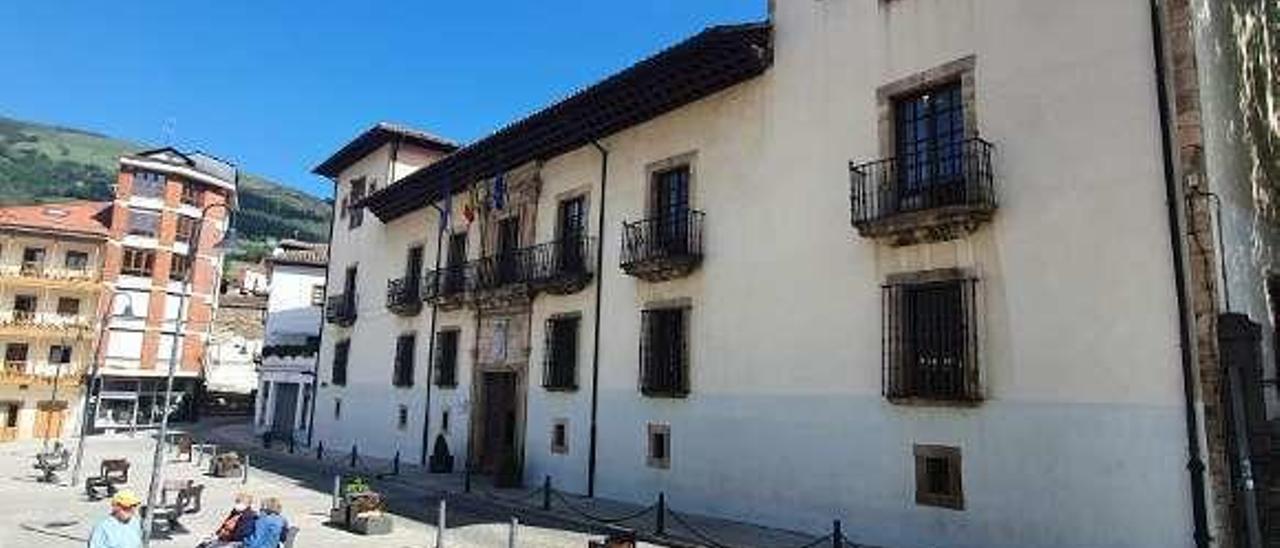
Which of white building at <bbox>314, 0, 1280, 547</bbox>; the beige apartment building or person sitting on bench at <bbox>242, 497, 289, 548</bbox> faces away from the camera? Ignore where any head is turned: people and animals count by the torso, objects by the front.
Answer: the person sitting on bench

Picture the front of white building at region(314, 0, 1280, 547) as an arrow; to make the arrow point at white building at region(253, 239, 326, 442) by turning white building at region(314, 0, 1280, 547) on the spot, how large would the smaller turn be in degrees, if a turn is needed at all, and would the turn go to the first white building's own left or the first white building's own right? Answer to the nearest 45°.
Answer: approximately 90° to the first white building's own right

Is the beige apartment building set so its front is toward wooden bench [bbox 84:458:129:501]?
yes

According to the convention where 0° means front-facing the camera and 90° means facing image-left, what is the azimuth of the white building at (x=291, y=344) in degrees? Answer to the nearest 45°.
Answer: approximately 0°

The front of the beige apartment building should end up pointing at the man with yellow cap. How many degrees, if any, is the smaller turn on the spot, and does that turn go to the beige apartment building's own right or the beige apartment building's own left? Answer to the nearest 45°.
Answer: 0° — it already faces them

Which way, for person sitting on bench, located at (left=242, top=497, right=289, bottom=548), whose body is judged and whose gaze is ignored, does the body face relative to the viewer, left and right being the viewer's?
facing away from the viewer

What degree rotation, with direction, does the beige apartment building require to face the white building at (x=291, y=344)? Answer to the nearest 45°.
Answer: approximately 45° to its left

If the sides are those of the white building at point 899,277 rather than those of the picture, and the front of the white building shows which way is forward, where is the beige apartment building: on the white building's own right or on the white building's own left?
on the white building's own right

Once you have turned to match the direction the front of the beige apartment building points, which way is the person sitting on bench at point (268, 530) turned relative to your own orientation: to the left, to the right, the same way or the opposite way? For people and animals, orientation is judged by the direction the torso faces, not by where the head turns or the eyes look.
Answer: the opposite way

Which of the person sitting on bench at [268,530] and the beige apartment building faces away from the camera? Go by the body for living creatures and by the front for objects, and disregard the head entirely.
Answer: the person sitting on bench

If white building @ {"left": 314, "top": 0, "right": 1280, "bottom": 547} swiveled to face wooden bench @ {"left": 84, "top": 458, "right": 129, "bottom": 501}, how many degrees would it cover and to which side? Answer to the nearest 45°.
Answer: approximately 45° to its right
